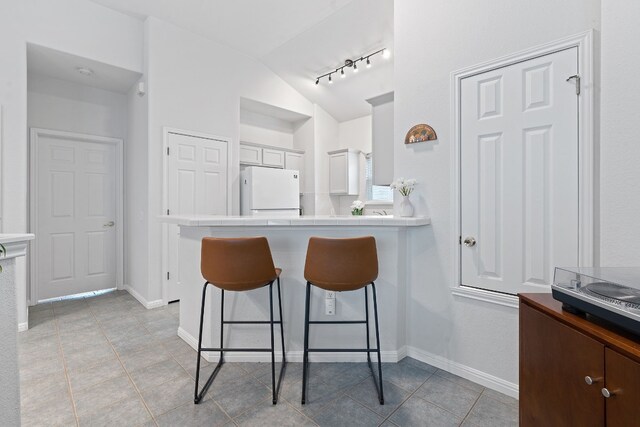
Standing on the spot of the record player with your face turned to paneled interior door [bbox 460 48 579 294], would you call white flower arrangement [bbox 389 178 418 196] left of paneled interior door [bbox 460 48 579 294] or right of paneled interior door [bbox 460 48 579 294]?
left

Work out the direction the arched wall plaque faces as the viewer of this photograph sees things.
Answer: facing the viewer

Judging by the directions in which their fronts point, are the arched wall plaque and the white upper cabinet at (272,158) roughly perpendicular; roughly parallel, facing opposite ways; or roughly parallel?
roughly perpendicular

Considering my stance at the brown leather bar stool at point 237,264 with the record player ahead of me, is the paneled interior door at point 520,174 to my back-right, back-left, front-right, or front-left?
front-left

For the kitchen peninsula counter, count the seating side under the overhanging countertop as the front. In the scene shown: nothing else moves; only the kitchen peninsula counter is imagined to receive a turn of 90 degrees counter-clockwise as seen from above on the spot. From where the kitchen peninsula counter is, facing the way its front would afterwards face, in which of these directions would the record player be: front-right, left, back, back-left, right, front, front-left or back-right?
front-right

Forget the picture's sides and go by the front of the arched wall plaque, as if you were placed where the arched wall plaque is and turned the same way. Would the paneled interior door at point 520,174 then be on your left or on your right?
on your left

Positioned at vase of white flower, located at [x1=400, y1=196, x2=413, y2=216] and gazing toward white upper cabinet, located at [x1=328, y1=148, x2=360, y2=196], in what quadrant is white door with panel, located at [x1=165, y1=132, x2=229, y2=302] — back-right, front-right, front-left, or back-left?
front-left

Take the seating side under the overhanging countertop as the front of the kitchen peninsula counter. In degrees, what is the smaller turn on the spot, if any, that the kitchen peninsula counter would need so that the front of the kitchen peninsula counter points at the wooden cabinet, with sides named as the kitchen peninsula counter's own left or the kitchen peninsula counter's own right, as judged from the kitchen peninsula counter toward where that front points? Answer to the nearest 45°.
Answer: approximately 45° to the kitchen peninsula counter's own left

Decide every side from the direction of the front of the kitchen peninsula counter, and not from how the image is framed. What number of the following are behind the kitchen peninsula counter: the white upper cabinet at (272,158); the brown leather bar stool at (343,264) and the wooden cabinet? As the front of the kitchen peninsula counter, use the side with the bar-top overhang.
1

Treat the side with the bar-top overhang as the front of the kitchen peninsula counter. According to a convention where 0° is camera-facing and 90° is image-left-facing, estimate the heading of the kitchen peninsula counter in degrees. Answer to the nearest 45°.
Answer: approximately 0°

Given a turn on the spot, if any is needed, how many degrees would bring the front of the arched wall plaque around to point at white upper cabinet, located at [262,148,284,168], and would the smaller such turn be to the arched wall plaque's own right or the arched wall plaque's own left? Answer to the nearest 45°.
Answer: approximately 135° to the arched wall plaque's own right
